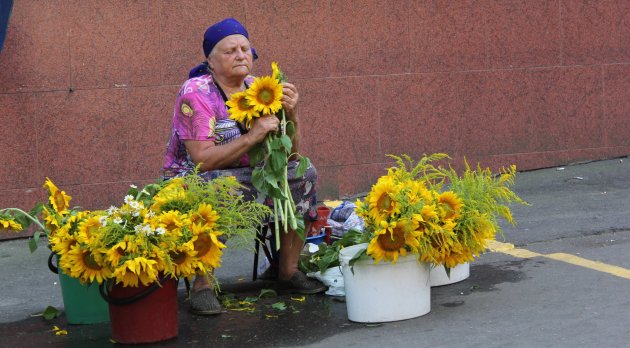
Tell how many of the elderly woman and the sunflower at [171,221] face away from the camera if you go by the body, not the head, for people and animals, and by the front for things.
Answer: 0

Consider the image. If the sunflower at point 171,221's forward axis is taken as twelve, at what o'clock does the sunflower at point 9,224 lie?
the sunflower at point 9,224 is roughly at 4 o'clock from the sunflower at point 171,221.

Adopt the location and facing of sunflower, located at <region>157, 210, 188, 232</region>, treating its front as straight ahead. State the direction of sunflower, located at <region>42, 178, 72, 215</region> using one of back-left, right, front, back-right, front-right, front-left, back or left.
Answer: back-right

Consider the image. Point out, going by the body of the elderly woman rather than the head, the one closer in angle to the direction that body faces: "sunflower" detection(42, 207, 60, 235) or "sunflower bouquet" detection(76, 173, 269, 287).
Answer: the sunflower bouquet

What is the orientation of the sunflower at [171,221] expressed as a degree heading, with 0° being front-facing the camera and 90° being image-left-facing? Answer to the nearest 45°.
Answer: approximately 0°

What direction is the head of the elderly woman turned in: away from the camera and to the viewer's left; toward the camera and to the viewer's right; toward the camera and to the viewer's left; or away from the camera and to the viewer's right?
toward the camera and to the viewer's right
